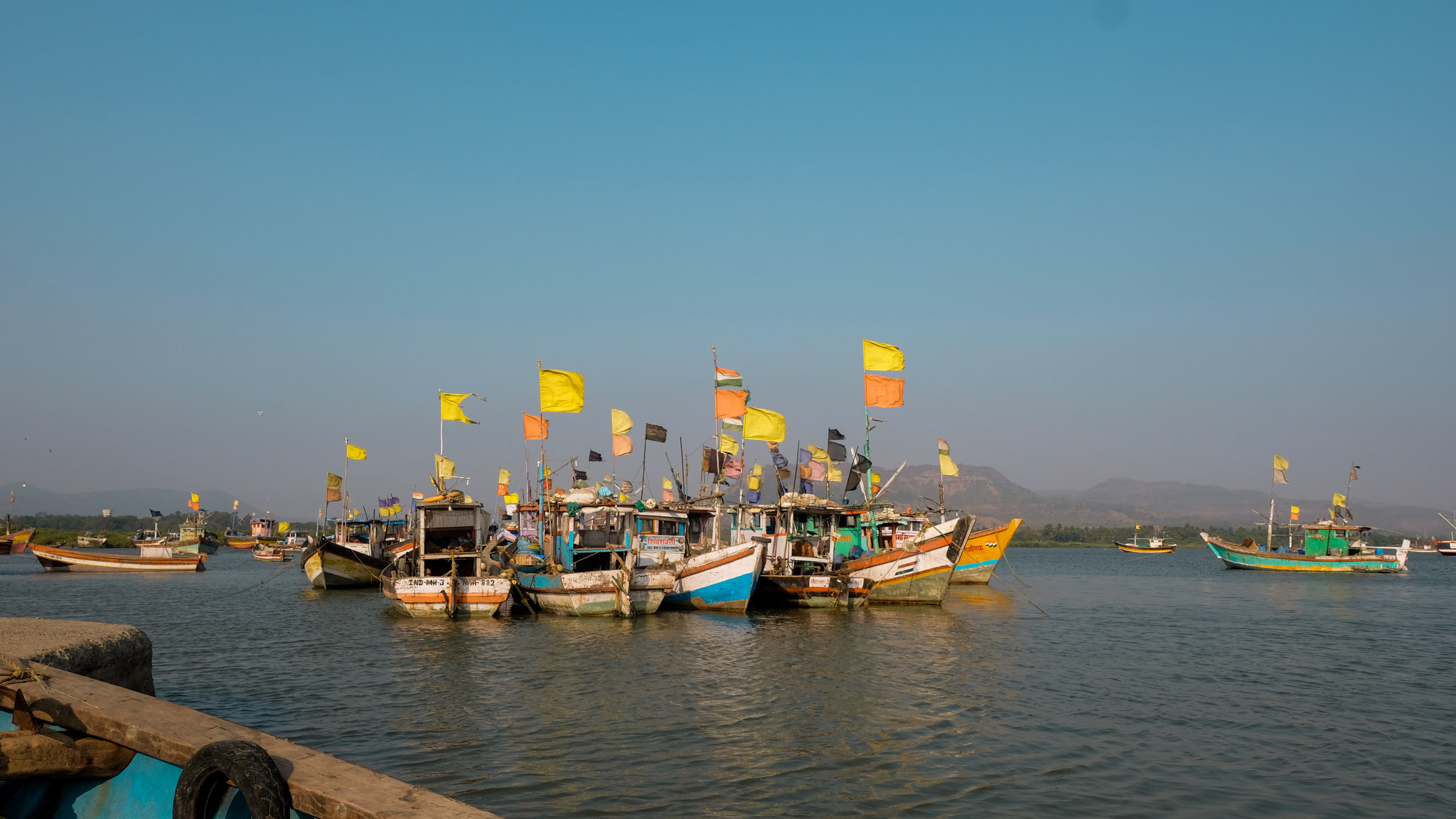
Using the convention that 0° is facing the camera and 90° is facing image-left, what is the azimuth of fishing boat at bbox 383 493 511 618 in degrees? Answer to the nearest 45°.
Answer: approximately 180°

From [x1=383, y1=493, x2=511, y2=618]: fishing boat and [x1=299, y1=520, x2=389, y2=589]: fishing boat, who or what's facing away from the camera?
[x1=383, y1=493, x2=511, y2=618]: fishing boat

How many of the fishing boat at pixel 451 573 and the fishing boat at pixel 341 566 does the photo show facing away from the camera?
1

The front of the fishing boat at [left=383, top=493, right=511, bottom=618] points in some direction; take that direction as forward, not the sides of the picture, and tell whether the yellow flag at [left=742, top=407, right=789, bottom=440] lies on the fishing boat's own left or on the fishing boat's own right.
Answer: on the fishing boat's own right

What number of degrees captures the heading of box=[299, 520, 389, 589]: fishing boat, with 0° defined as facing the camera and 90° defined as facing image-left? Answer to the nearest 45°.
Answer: approximately 45°
